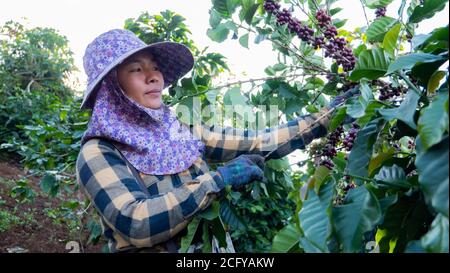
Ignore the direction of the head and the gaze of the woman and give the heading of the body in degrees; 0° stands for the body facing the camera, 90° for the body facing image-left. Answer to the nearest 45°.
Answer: approximately 315°

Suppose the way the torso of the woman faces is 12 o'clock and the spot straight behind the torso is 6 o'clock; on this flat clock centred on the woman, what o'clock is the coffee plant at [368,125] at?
The coffee plant is roughly at 12 o'clock from the woman.

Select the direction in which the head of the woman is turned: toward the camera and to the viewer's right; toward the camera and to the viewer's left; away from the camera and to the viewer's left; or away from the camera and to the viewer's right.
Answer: toward the camera and to the viewer's right
